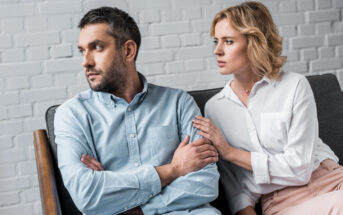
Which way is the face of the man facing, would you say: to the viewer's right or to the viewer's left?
to the viewer's left

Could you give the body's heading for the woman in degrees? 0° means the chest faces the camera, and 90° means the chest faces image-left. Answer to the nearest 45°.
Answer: approximately 45°

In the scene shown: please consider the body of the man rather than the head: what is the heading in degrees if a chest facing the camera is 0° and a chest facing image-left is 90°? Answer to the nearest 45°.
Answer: approximately 0°
